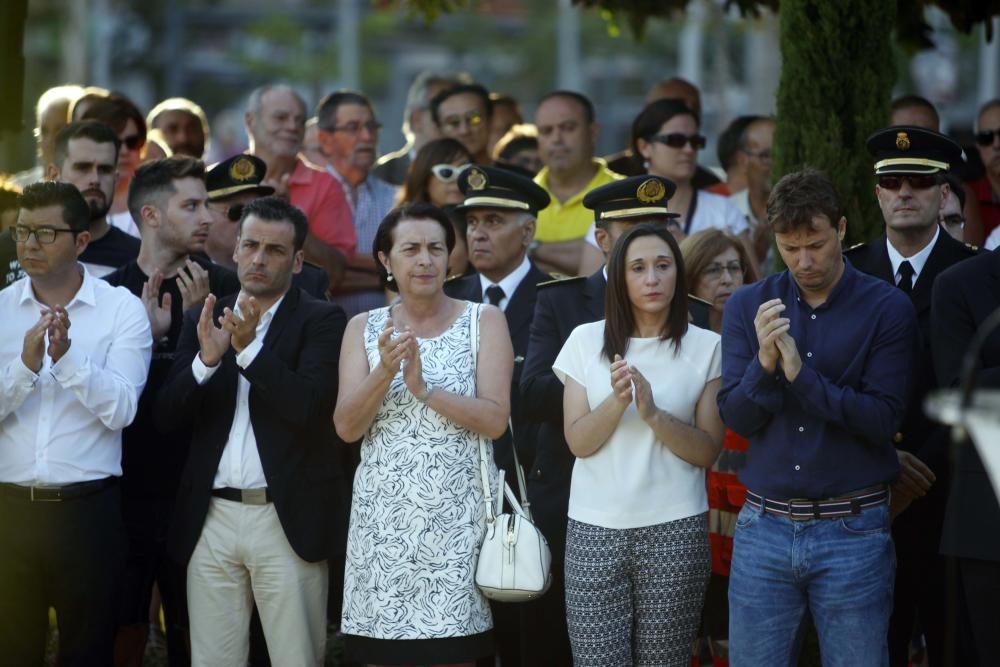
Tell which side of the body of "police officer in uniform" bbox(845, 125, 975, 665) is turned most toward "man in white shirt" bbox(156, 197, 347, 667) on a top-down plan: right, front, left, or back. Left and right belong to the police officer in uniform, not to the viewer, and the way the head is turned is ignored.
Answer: right

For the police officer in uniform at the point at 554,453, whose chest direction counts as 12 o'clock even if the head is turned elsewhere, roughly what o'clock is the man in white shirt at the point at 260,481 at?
The man in white shirt is roughly at 2 o'clock from the police officer in uniform.

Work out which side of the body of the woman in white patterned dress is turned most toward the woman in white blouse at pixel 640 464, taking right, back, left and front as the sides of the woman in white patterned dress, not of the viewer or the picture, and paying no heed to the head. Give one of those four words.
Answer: left

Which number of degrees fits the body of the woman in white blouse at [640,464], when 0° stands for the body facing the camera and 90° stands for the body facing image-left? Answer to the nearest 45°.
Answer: approximately 0°

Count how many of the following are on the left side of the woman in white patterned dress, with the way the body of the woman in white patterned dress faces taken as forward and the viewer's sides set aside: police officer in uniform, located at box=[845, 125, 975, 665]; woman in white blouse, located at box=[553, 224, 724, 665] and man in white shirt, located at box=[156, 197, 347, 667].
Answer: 2

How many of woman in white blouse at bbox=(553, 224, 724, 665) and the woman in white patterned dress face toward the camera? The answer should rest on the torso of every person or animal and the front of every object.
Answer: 2

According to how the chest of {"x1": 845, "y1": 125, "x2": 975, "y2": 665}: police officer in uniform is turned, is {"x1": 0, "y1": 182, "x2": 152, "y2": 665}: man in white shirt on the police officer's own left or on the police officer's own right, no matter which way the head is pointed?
on the police officer's own right

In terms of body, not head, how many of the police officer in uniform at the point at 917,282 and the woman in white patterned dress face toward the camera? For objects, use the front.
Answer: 2

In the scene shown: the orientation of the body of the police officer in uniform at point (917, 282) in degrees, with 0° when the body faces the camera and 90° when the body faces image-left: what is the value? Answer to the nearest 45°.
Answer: approximately 0°

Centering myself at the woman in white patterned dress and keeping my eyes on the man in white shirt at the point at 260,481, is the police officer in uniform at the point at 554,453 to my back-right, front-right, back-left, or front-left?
back-right

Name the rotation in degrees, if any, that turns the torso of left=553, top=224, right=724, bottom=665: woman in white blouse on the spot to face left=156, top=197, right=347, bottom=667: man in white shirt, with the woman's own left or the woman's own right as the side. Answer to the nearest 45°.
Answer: approximately 90° to the woman's own right
